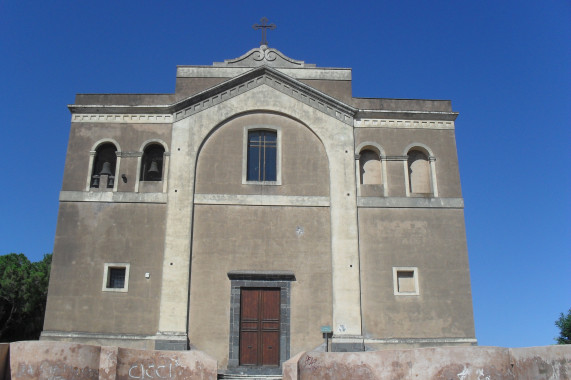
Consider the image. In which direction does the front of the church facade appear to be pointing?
toward the camera

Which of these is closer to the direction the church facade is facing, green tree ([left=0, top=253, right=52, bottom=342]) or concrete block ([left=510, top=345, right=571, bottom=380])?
the concrete block

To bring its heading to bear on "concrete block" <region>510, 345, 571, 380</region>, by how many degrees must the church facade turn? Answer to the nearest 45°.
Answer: approximately 45° to its left

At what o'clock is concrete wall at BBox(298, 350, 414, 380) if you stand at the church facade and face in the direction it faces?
The concrete wall is roughly at 11 o'clock from the church facade.

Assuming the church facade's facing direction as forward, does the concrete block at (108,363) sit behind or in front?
in front

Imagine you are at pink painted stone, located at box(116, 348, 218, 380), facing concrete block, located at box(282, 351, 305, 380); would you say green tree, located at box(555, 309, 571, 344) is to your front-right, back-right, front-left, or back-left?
front-left

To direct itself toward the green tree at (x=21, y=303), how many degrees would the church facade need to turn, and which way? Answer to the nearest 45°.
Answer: approximately 135° to its right

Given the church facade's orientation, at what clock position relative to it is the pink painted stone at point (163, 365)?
The pink painted stone is roughly at 1 o'clock from the church facade.

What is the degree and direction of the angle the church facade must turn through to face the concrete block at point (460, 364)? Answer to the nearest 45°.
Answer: approximately 45° to its left

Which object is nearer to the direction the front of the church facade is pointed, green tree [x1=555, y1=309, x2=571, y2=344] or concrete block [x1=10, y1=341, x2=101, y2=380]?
the concrete block

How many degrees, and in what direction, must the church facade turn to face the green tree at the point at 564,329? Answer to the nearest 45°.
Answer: approximately 135° to its left
